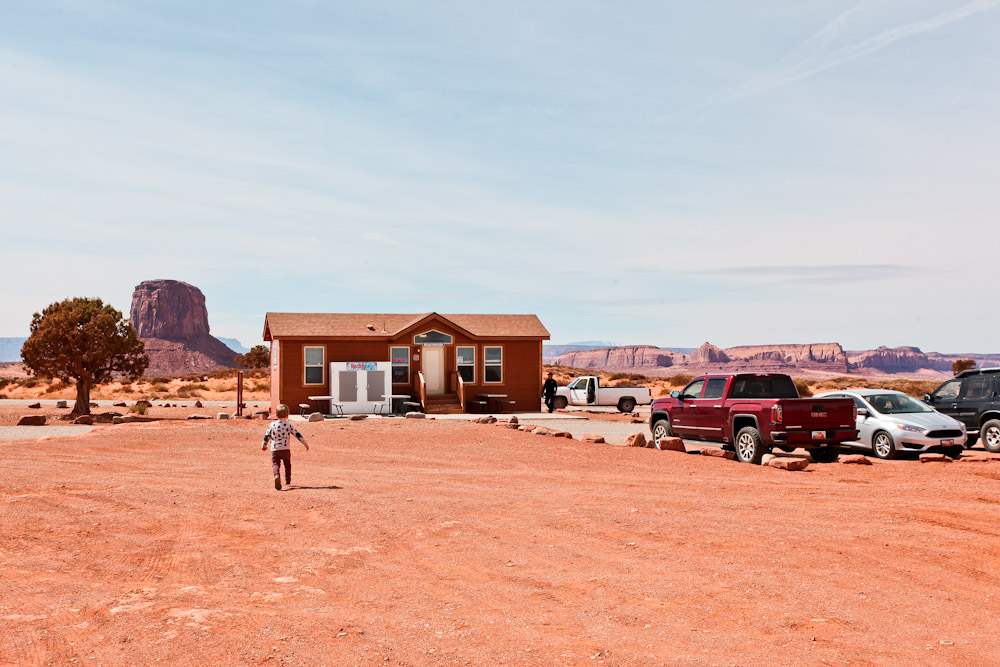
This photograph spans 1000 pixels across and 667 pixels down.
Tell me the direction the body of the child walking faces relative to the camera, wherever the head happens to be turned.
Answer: away from the camera

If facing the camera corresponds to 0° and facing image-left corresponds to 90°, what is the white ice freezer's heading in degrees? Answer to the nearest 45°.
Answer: approximately 0°

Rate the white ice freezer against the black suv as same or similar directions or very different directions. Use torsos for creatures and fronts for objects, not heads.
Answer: very different directions

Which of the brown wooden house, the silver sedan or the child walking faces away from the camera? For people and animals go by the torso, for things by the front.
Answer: the child walking

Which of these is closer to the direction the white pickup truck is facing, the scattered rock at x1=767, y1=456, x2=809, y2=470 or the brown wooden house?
the brown wooden house

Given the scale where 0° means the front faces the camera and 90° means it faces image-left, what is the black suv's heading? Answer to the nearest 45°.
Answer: approximately 135°

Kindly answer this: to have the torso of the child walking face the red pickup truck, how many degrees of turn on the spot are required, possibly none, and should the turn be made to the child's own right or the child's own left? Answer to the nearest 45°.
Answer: approximately 90° to the child's own right

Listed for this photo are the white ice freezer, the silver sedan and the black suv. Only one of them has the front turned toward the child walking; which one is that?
the white ice freezer

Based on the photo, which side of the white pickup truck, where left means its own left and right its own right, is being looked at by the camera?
left

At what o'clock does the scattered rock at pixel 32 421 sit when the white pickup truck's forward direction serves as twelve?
The scattered rock is roughly at 11 o'clock from the white pickup truck.

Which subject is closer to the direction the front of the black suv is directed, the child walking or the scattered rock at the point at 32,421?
the scattered rock

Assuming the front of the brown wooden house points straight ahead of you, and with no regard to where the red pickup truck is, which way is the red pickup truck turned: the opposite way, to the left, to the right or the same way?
the opposite way

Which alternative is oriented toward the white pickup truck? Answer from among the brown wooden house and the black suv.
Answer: the black suv

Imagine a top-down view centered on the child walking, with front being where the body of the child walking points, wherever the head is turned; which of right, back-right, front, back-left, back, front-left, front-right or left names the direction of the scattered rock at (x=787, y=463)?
right

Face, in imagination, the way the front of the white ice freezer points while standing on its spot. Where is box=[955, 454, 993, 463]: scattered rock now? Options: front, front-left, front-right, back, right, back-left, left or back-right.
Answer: front-left
